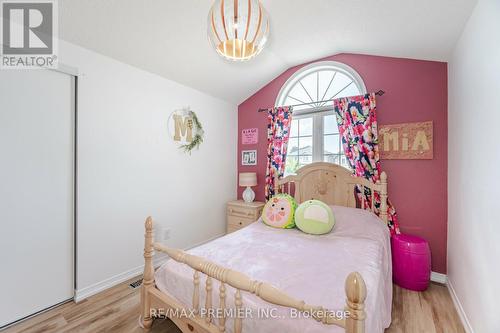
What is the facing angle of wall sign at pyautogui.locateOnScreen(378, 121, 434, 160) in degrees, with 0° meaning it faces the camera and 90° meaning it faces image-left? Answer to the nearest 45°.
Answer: approximately 0°

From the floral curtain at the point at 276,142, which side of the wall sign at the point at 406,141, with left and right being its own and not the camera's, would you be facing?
right

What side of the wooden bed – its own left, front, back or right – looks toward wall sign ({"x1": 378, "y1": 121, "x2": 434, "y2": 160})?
back

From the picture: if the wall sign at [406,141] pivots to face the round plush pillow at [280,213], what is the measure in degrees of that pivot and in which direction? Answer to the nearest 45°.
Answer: approximately 45° to its right

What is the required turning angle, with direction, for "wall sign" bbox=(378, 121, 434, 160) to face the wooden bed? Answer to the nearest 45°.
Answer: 0° — it already faces it

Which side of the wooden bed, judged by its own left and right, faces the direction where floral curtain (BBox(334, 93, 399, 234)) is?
back

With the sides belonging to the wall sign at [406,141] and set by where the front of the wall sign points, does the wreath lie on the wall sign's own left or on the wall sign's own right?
on the wall sign's own right

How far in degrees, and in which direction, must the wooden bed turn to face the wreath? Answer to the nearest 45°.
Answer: approximately 90° to its right
